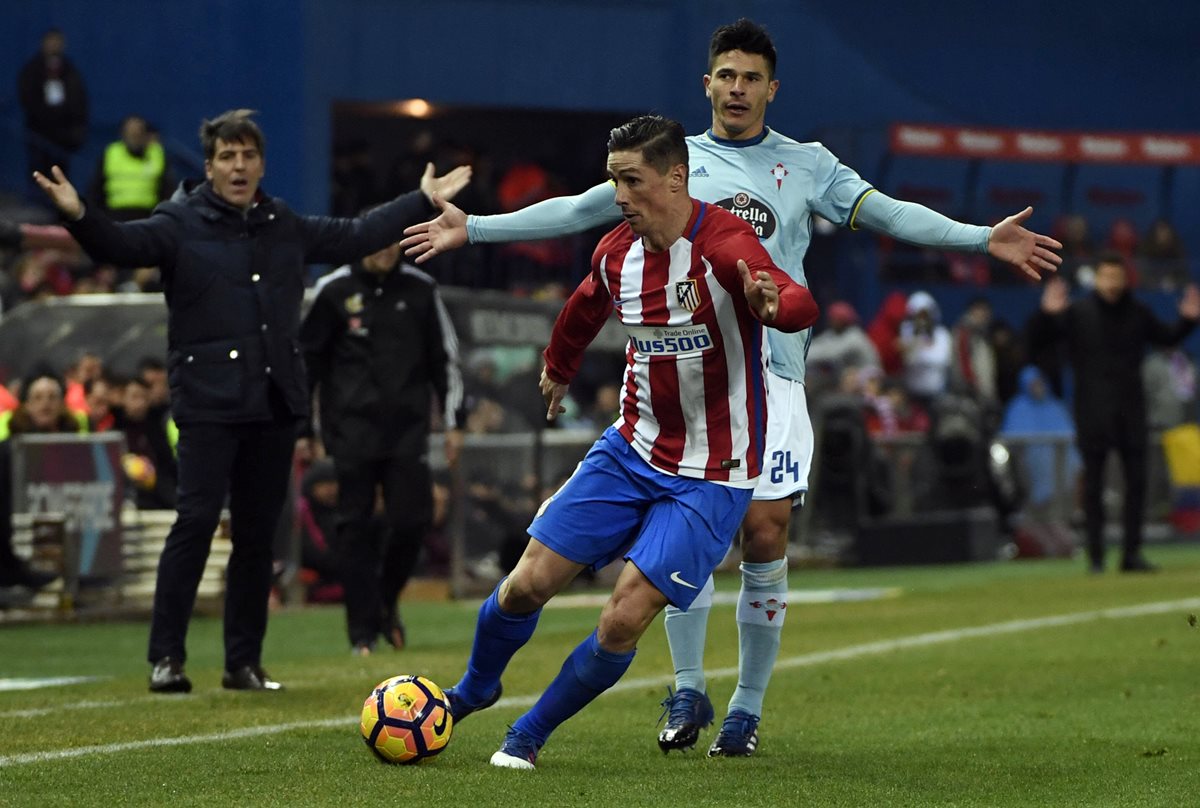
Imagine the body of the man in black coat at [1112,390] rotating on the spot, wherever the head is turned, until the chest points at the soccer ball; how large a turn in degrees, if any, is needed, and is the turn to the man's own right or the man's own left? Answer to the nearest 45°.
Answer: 0° — they already face it

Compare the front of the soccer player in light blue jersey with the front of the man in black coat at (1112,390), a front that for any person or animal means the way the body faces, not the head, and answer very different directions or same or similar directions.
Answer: same or similar directions

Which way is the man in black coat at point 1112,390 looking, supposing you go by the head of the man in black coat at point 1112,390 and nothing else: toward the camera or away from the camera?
toward the camera

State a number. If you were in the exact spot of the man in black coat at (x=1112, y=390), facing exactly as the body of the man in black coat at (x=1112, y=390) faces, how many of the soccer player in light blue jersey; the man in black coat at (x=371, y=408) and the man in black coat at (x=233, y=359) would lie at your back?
0

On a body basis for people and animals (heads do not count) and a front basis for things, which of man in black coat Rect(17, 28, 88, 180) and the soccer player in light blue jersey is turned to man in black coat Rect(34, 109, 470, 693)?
man in black coat Rect(17, 28, 88, 180)

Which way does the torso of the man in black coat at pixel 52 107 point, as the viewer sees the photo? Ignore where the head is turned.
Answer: toward the camera

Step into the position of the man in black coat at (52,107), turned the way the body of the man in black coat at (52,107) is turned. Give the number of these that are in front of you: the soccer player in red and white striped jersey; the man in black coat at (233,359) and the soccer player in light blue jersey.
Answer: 3

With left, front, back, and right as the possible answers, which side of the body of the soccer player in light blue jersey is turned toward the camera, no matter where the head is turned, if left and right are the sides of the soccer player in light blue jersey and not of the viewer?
front

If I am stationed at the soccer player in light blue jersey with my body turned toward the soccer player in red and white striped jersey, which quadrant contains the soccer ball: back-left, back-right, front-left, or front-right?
front-right

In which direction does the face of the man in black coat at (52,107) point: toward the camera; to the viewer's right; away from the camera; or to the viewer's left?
toward the camera
